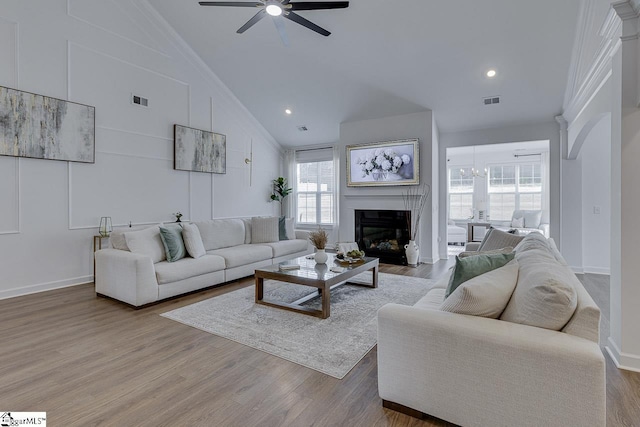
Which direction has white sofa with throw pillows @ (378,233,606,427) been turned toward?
to the viewer's left

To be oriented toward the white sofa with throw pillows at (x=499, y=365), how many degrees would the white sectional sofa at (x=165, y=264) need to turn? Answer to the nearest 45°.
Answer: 0° — it already faces it

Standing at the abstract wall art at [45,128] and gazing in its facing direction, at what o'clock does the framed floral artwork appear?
The framed floral artwork is roughly at 11 o'clock from the abstract wall art.

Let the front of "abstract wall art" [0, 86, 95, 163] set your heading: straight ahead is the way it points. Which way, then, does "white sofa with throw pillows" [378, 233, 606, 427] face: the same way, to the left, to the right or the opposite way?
the opposite way

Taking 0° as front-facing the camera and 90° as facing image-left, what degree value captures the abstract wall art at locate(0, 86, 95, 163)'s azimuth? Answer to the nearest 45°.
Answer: approximately 315°

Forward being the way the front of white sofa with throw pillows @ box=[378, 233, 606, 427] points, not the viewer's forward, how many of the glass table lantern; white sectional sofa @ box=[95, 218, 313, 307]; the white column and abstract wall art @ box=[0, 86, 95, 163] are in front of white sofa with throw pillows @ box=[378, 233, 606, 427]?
3

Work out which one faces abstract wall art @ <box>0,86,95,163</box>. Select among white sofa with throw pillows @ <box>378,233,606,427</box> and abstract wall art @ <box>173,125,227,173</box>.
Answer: the white sofa with throw pillows

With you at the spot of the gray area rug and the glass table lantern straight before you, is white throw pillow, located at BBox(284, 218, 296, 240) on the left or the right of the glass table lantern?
right

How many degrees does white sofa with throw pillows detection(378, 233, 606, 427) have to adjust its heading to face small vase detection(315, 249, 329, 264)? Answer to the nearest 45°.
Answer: approximately 45° to its right

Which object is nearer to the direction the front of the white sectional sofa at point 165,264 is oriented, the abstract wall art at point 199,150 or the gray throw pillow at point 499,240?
the gray throw pillow

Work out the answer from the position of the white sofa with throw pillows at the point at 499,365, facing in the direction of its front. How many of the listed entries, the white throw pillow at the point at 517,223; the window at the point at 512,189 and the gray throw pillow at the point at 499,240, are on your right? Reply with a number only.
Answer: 3

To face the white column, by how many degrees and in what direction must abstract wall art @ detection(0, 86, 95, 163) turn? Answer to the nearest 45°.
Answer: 0° — it already faces it
